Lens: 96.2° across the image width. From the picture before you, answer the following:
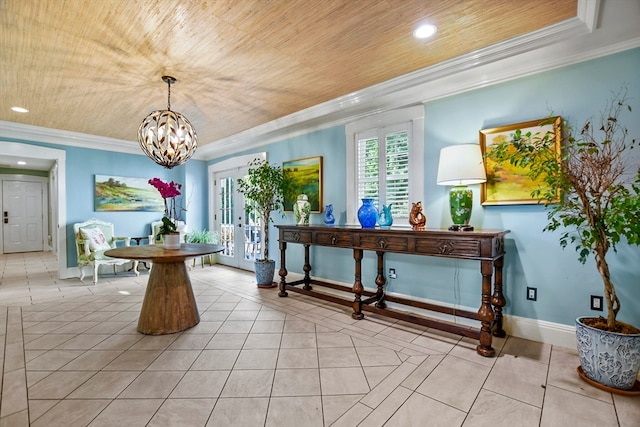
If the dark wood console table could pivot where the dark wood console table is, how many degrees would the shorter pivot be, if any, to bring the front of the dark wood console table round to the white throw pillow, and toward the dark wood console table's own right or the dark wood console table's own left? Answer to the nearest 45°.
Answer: approximately 45° to the dark wood console table's own right

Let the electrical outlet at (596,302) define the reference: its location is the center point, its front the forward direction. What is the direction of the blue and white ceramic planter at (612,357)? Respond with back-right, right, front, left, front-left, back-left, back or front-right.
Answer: front

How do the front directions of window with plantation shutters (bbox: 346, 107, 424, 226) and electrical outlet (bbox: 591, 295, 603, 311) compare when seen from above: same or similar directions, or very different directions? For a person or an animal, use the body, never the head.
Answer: same or similar directions

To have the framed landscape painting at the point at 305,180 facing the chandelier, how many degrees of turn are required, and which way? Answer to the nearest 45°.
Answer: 0° — it already faces it

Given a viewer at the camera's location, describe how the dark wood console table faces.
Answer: facing the viewer and to the left of the viewer

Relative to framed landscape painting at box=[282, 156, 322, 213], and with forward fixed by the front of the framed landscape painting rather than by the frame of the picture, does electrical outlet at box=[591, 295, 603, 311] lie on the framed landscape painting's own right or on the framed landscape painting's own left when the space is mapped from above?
on the framed landscape painting's own left

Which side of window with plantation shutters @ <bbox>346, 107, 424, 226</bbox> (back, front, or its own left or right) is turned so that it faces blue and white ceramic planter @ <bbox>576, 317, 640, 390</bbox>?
left

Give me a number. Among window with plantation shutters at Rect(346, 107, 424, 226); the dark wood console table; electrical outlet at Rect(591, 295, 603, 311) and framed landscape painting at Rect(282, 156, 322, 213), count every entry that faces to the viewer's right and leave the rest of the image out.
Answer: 0

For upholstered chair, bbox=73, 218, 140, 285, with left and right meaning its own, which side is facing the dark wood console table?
front

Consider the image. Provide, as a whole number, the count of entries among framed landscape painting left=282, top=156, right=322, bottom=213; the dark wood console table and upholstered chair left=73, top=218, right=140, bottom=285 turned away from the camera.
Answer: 0

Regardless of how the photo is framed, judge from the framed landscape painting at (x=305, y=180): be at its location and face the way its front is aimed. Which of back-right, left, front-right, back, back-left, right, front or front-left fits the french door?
right

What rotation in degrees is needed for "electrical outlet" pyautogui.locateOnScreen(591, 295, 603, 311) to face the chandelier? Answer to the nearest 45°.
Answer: approximately 45° to its right

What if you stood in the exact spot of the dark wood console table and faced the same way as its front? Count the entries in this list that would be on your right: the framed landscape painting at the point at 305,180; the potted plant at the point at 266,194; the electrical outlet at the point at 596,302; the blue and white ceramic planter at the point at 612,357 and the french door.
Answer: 3

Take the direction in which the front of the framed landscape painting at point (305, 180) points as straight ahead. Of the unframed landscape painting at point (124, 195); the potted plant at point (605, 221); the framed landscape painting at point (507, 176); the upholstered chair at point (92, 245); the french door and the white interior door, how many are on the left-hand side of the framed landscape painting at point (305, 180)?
2

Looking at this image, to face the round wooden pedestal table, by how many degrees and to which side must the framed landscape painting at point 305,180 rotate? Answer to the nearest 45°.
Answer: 0° — it already faces it

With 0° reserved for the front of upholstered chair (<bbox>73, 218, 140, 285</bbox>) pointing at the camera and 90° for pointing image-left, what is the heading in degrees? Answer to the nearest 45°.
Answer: approximately 315°
